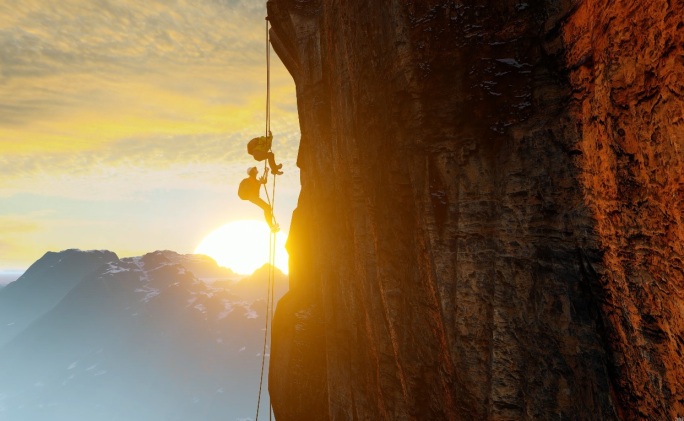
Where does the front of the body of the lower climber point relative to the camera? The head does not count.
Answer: to the viewer's right

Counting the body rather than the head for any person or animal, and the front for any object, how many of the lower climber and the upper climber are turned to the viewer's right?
2

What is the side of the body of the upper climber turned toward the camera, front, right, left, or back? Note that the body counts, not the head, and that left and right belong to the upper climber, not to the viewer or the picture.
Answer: right
